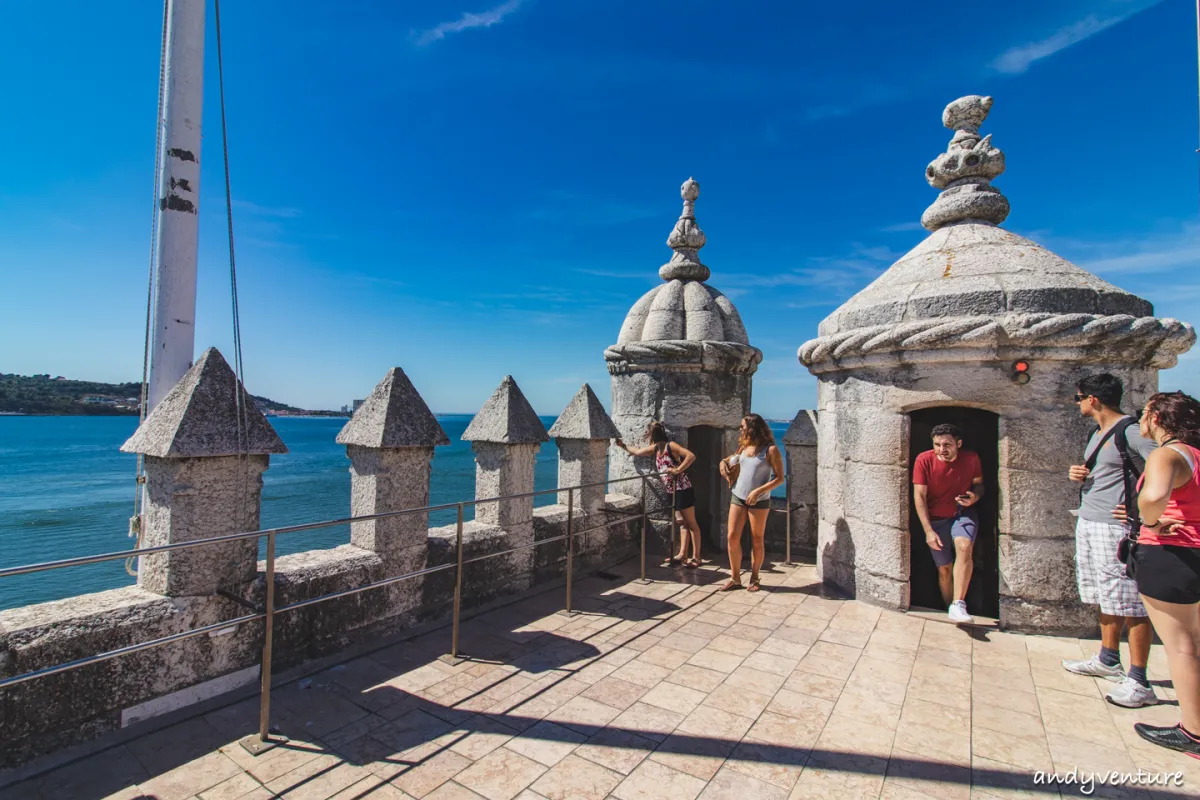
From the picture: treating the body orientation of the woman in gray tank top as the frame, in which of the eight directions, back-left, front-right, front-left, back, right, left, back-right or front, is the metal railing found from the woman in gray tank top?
front

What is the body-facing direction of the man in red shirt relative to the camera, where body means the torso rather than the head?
toward the camera

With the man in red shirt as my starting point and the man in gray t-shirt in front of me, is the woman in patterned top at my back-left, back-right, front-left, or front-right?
back-right

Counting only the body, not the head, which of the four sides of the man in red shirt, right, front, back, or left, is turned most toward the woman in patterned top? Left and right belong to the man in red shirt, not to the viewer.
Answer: right

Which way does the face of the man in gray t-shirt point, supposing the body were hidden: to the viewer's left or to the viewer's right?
to the viewer's left

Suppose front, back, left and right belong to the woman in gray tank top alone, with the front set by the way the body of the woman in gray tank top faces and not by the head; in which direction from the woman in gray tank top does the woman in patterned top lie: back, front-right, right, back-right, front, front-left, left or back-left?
right

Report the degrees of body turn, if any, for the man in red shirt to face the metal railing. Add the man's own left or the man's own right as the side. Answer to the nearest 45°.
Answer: approximately 45° to the man's own right

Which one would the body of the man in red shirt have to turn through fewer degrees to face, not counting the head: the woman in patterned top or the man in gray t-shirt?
the man in gray t-shirt

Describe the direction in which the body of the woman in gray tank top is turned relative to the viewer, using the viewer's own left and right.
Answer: facing the viewer and to the left of the viewer

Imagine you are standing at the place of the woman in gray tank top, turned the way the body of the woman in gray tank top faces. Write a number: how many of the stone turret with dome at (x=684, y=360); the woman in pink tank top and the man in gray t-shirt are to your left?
2
